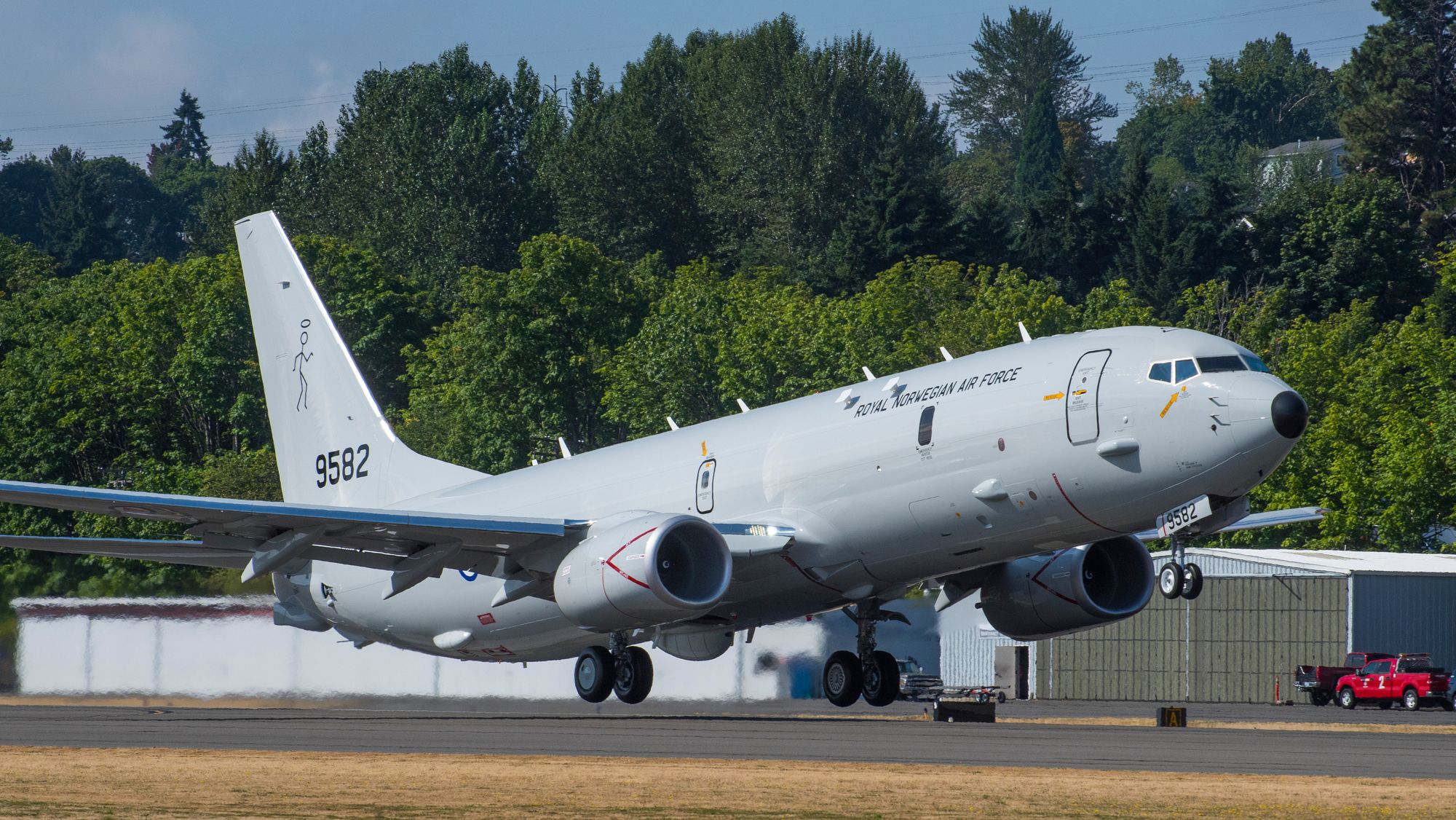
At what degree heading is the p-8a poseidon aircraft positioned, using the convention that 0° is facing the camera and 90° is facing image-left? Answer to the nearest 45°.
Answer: approximately 315°
